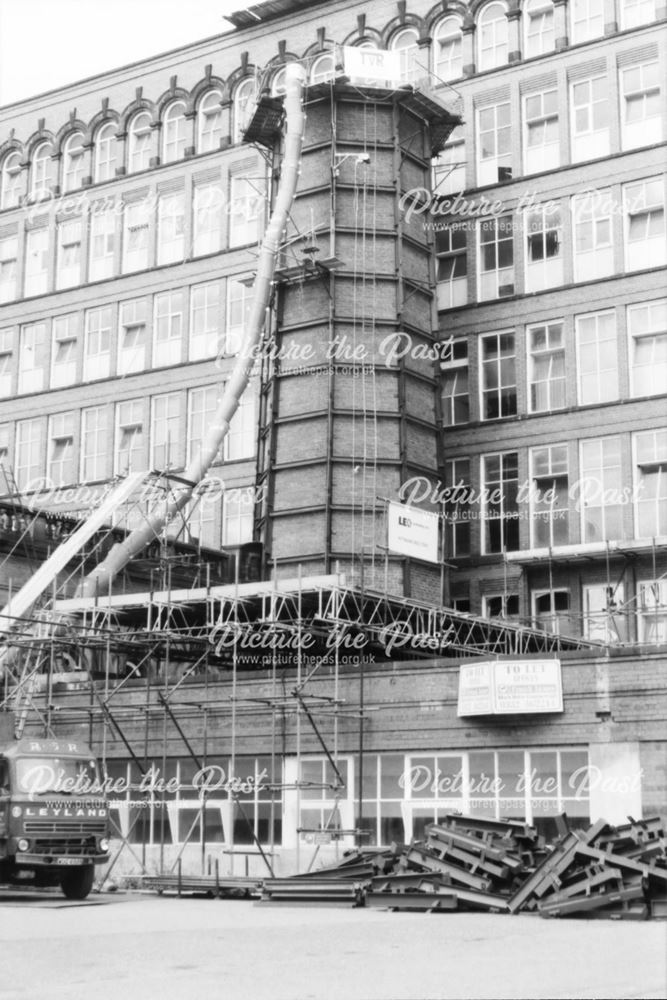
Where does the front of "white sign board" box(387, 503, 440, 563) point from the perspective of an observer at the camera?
facing the viewer and to the right of the viewer

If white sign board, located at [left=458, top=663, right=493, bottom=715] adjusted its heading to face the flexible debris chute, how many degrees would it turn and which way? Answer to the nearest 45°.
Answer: approximately 135° to its right

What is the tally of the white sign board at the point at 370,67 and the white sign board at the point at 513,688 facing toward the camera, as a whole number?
2

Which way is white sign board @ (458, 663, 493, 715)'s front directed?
toward the camera

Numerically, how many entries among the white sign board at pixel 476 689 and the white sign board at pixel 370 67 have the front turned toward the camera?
2

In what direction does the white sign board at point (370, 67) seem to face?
toward the camera

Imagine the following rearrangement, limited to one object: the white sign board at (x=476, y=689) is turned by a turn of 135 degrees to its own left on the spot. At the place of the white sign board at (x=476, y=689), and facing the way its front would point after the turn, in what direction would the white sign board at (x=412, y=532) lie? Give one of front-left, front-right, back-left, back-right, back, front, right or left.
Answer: front-left

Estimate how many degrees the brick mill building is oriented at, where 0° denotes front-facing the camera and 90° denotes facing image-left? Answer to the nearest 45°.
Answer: approximately 45°

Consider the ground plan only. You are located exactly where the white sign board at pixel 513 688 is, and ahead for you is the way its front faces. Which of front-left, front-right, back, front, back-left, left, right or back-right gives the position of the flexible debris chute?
back-right
